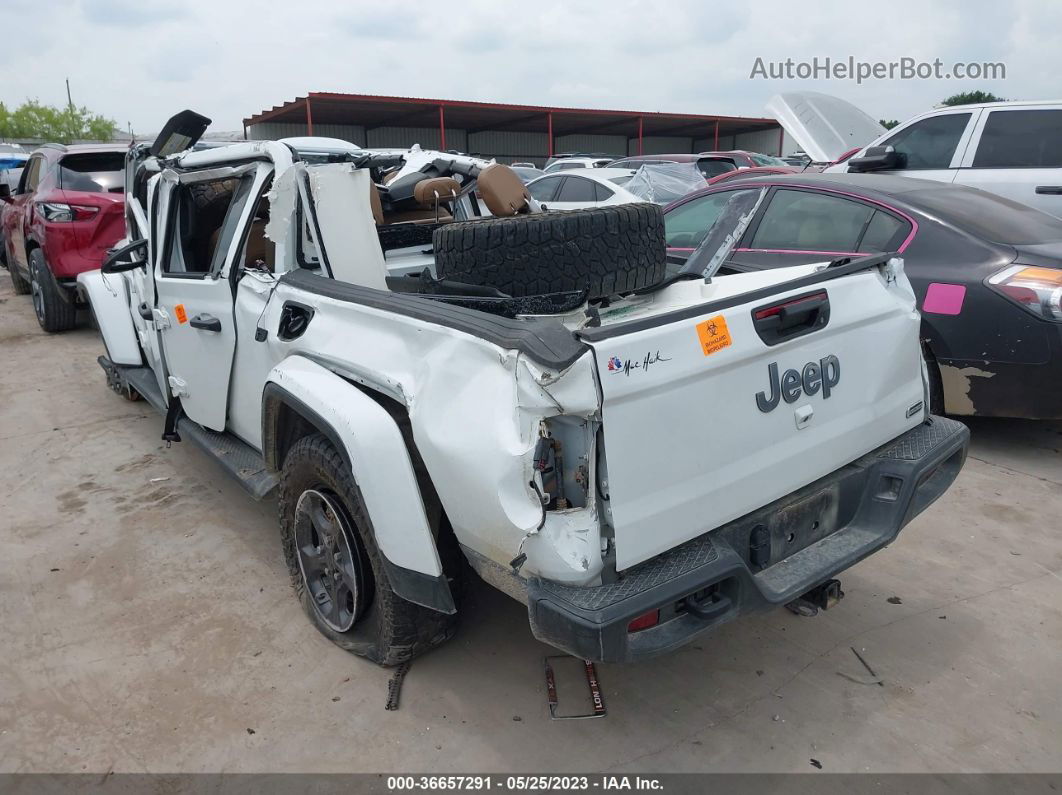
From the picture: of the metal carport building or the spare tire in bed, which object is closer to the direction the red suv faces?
the metal carport building

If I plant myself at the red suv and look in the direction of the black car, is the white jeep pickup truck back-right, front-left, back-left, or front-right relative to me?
front-right

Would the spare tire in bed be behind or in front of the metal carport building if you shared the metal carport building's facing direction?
in front

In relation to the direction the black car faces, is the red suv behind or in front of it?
in front

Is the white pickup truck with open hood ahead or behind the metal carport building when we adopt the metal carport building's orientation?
ahead

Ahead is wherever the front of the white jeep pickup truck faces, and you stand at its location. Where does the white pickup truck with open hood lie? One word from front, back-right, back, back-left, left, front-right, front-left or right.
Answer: right

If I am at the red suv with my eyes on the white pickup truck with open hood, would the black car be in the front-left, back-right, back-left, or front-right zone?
front-right

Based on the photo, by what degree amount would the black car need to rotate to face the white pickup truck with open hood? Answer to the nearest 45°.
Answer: approximately 45° to its right

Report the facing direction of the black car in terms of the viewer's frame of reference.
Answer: facing away from the viewer and to the left of the viewer

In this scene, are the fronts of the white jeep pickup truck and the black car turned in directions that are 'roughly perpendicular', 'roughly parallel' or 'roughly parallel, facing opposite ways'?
roughly parallel

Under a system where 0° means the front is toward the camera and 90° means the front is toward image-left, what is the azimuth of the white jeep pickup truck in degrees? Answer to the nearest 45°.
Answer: approximately 135°

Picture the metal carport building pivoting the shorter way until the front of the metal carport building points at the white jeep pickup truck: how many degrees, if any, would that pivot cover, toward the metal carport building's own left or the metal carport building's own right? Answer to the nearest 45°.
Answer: approximately 45° to the metal carport building's own right

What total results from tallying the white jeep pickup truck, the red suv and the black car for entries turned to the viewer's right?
0

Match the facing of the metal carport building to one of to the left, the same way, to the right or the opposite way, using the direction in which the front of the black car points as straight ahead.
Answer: the opposite way
